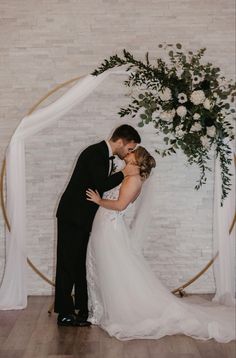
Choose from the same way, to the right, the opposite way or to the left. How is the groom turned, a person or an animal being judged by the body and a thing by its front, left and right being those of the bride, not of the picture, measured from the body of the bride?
the opposite way

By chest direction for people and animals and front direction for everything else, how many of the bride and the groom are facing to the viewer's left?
1

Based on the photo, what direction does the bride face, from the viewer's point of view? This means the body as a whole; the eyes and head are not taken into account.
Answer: to the viewer's left

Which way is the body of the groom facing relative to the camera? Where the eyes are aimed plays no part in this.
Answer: to the viewer's right

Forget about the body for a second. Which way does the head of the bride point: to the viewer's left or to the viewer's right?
to the viewer's left

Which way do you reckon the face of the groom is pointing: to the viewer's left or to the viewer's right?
to the viewer's right

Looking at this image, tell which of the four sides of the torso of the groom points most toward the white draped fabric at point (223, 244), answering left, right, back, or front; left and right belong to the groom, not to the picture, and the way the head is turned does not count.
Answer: front
